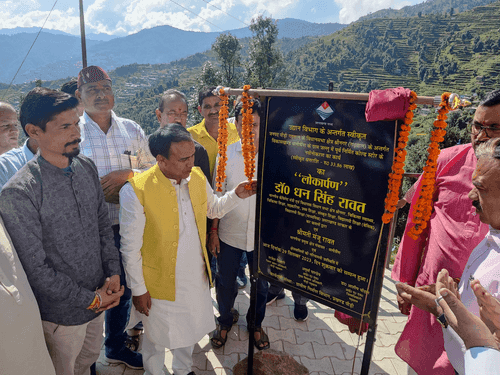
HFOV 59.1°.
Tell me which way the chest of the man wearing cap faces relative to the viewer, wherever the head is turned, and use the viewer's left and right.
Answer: facing the viewer and to the right of the viewer

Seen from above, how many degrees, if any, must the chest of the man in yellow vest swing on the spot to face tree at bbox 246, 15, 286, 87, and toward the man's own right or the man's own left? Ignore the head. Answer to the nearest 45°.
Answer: approximately 135° to the man's own left

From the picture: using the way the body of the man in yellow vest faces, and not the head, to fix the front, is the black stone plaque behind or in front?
in front

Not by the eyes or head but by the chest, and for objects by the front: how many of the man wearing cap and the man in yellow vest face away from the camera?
0

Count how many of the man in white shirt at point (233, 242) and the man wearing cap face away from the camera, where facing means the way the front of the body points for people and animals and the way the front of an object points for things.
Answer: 0

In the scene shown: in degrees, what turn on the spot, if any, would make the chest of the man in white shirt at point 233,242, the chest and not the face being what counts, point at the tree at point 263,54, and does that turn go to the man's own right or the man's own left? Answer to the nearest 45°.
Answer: approximately 180°

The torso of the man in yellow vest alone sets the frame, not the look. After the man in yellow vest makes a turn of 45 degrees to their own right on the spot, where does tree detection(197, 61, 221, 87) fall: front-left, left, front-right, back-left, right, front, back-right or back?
back

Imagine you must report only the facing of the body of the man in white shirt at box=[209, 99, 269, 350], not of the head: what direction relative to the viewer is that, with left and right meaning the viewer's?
facing the viewer

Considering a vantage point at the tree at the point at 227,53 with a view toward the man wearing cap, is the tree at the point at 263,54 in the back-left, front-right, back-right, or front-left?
back-left

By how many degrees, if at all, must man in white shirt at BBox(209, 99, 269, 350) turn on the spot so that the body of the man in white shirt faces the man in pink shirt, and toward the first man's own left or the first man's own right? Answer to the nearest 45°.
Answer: approximately 45° to the first man's own left

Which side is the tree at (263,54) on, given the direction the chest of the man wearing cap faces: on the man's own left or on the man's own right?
on the man's own left

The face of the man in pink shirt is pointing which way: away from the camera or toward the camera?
toward the camera

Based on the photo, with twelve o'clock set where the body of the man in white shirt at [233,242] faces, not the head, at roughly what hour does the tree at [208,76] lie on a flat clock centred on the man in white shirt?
The tree is roughly at 6 o'clock from the man in white shirt.

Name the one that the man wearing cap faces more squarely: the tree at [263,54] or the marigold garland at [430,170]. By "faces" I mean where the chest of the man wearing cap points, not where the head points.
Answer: the marigold garland

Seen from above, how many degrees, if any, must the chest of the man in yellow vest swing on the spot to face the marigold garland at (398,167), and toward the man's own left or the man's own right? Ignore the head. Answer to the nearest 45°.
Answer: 0° — they already face it

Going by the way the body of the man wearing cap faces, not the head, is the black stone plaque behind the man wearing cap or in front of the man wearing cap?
in front

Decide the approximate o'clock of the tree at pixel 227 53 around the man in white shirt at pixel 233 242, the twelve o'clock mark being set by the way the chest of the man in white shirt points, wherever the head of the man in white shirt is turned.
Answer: The tree is roughly at 6 o'clock from the man in white shirt.
